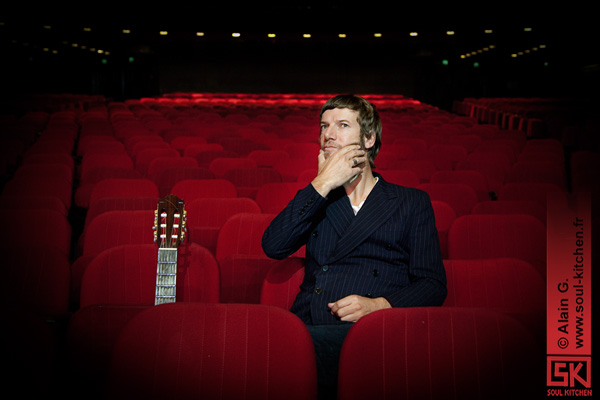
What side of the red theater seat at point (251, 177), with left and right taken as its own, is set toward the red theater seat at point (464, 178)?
left

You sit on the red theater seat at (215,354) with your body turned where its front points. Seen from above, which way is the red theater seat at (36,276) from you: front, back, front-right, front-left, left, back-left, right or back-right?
back-right

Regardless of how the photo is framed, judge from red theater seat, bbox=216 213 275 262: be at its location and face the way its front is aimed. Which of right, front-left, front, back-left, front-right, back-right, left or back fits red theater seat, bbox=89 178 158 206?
back-right

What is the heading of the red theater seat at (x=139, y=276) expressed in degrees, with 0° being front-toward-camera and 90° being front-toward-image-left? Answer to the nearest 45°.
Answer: approximately 0°

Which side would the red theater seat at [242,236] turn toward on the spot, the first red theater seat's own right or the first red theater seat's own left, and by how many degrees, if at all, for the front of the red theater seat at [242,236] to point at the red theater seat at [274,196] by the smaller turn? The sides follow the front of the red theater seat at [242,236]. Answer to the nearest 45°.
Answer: approximately 180°

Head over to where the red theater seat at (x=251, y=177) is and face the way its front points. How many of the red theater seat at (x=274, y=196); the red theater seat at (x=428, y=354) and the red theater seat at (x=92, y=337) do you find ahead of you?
3

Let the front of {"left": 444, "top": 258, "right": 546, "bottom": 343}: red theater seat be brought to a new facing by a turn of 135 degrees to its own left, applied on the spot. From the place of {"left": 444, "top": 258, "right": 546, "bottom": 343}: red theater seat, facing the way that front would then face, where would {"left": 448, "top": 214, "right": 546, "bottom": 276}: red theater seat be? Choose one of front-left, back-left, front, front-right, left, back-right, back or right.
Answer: front-left

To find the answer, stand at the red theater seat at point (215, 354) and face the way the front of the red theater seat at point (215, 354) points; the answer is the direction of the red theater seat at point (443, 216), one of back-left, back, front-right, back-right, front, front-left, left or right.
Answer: back-left
